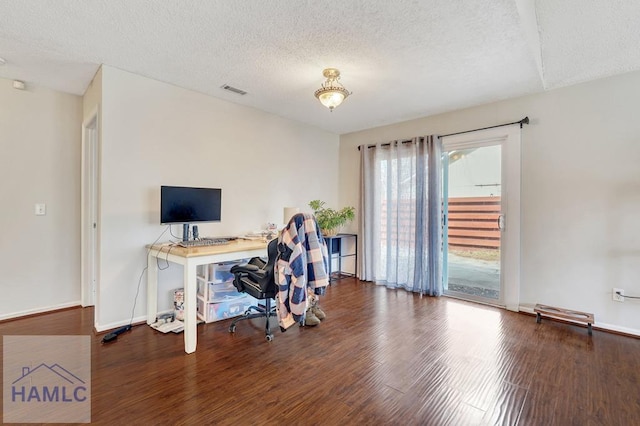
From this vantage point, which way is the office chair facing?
to the viewer's left

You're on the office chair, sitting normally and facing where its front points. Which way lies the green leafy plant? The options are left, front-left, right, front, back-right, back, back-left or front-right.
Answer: back-right

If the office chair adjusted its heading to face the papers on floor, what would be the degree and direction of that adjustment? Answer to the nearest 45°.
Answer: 0° — it already faces it

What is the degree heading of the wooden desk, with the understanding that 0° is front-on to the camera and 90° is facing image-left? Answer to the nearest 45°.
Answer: approximately 315°

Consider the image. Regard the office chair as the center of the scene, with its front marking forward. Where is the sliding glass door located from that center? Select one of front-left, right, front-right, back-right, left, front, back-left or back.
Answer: back

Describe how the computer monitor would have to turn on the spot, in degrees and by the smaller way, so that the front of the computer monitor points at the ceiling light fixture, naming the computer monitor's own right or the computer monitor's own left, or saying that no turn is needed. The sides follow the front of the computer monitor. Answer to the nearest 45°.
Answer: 0° — it already faces it

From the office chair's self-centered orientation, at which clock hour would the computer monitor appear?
The computer monitor is roughly at 1 o'clock from the office chair.

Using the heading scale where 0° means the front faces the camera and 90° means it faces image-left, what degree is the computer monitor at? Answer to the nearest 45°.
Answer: approximately 315°
